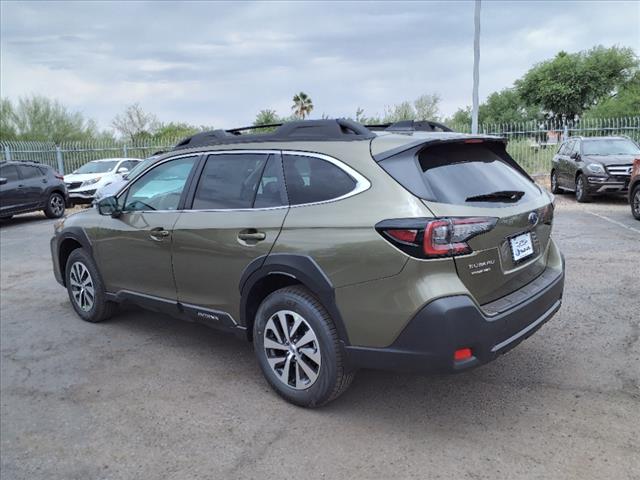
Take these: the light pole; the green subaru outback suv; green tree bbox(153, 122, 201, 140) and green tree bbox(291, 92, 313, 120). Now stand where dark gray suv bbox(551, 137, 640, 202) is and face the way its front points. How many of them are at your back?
3

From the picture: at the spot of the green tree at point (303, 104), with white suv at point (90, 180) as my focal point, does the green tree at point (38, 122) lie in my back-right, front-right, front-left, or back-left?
front-right

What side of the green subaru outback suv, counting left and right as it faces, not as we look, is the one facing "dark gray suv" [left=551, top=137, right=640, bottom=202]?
right

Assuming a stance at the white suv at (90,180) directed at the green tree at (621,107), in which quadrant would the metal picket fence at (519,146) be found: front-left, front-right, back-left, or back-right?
front-right

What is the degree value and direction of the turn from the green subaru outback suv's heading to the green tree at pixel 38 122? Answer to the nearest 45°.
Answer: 0° — it already faces it

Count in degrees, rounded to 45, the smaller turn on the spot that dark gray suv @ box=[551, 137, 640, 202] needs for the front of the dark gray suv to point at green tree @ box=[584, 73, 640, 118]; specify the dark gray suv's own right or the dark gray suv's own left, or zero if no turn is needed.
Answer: approximately 135° to the dark gray suv's own left

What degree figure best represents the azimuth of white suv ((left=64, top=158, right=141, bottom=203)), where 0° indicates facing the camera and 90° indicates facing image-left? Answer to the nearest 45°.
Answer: approximately 45°

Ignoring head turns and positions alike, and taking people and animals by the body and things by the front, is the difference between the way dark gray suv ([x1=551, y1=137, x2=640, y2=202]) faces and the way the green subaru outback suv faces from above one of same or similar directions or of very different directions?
very different directions

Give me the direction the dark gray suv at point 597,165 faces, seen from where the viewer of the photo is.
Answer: facing the viewer and to the right of the viewer

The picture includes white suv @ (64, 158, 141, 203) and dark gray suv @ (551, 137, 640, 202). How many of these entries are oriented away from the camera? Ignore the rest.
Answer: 0

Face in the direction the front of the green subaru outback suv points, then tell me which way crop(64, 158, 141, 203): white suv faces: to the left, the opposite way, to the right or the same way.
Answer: to the left

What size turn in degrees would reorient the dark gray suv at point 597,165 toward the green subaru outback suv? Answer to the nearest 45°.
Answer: approximately 45° to its right

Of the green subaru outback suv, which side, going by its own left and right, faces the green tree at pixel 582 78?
right

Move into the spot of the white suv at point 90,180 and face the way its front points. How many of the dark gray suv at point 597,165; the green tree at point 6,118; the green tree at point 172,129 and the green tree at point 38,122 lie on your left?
1

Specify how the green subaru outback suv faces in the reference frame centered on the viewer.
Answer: facing away from the viewer and to the left of the viewer

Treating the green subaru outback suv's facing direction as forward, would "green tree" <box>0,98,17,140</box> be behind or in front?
in front
